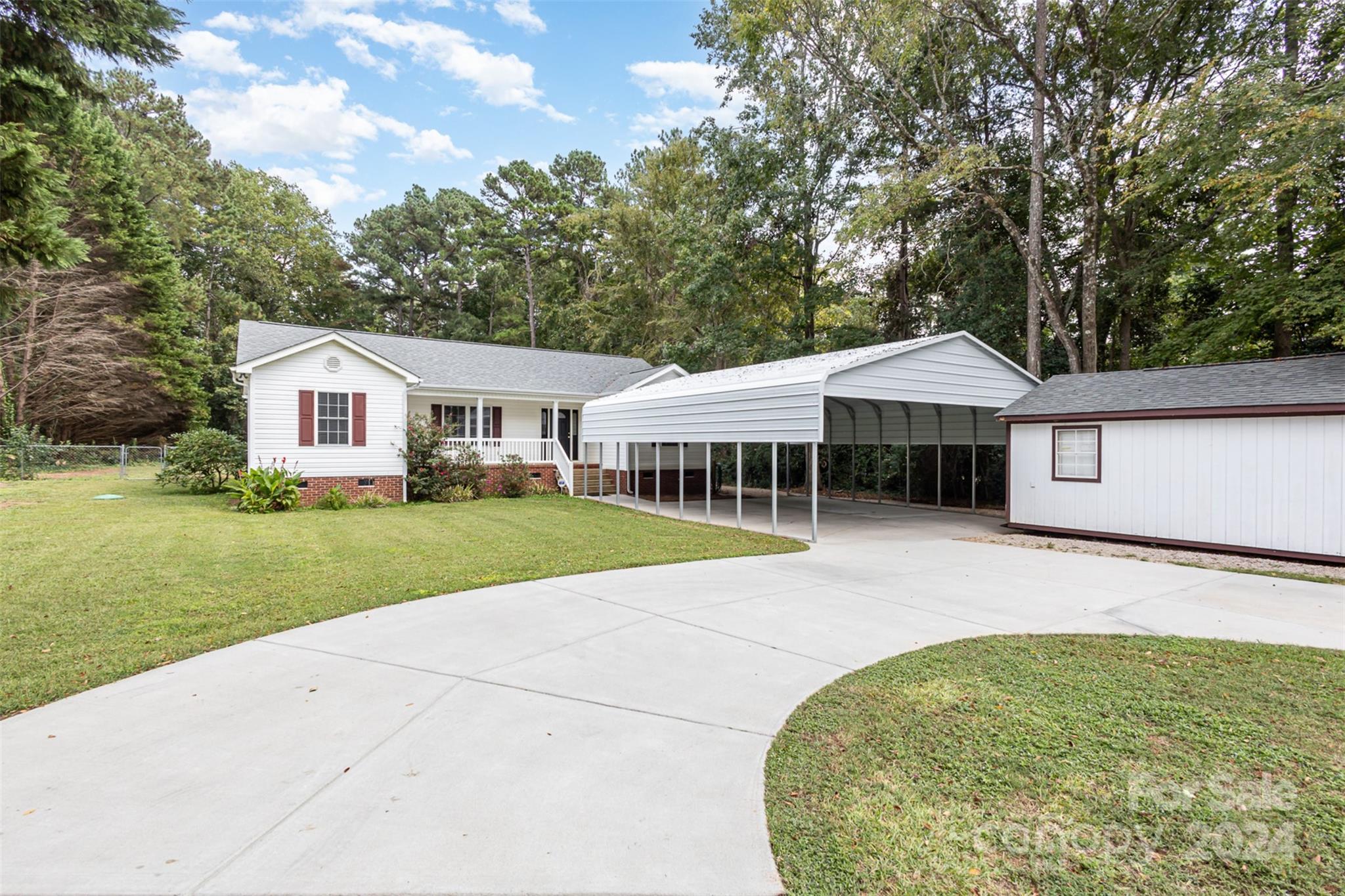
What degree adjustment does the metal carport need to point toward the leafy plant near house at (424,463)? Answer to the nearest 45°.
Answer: approximately 135° to its right

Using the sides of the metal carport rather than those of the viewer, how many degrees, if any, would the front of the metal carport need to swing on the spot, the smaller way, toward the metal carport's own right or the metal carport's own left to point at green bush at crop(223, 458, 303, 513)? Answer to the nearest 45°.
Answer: approximately 135° to the metal carport's own right

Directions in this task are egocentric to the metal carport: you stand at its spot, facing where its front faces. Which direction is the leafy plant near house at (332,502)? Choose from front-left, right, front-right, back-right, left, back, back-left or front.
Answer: back-right

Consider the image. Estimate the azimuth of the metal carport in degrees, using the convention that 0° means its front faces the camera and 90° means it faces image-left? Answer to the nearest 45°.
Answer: approximately 315°

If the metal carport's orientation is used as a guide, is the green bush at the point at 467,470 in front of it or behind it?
behind

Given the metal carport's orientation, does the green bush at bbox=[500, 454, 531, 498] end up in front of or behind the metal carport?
behind

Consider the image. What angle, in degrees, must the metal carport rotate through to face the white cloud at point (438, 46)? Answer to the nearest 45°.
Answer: approximately 135° to its right

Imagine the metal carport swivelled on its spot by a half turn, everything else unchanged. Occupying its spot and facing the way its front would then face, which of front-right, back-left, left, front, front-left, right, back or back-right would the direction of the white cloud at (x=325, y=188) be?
front

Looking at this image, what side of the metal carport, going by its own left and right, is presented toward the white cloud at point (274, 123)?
back

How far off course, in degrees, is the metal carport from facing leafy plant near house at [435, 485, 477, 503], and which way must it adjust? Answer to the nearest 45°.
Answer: approximately 135° to its right

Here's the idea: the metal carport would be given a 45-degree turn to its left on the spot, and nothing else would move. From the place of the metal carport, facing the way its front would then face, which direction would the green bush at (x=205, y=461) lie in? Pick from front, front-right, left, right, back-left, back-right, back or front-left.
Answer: back

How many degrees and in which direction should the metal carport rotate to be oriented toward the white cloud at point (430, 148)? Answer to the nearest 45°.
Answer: approximately 180°
